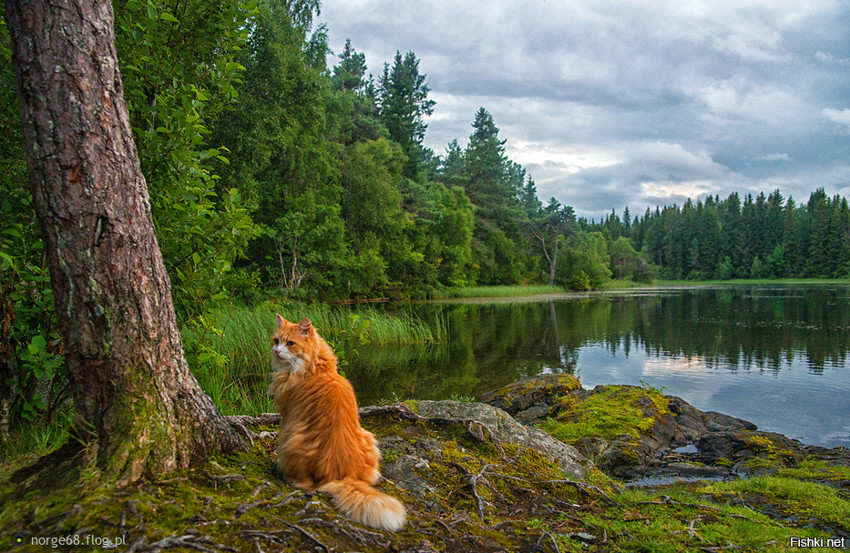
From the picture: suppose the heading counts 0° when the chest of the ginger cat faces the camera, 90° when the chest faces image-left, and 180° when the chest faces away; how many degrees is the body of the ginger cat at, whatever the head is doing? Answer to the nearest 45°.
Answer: approximately 135°

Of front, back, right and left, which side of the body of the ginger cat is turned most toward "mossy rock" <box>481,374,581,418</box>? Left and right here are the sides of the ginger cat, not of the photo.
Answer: right

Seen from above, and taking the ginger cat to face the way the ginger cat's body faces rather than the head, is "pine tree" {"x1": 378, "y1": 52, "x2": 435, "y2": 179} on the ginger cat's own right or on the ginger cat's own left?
on the ginger cat's own right
